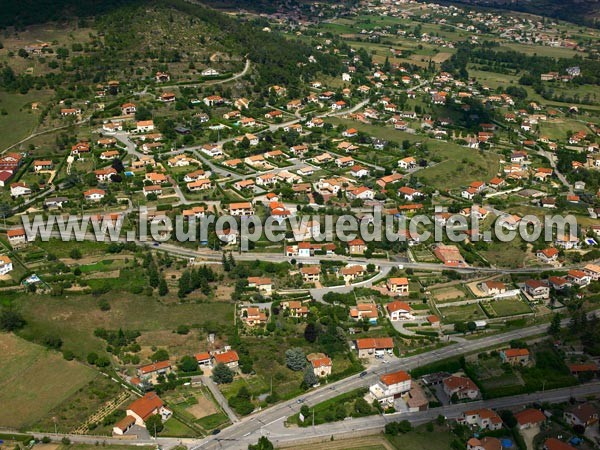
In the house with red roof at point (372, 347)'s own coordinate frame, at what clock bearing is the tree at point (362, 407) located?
The tree is roughly at 12 o'clock from the house with red roof.

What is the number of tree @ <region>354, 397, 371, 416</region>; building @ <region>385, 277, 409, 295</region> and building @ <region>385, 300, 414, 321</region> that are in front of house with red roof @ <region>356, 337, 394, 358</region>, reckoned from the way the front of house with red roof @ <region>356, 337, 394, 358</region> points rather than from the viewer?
1

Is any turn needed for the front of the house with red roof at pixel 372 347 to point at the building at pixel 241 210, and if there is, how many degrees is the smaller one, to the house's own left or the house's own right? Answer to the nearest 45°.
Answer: approximately 135° to the house's own right

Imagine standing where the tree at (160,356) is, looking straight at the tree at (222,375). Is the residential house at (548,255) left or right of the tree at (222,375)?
left

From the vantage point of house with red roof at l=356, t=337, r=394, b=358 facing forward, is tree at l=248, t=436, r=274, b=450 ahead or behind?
ahead

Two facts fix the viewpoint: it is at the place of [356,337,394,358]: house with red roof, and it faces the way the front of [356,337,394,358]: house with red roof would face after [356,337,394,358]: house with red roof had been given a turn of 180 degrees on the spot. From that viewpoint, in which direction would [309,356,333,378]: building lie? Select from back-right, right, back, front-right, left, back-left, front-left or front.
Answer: back-left

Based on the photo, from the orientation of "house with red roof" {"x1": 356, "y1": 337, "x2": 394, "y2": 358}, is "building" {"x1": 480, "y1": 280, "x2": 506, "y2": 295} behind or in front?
behind

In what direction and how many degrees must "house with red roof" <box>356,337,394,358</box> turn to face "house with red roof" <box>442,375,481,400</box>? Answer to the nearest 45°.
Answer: approximately 45° to its left

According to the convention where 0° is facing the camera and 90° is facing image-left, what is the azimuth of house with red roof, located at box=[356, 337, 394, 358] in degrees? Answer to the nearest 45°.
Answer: approximately 0°

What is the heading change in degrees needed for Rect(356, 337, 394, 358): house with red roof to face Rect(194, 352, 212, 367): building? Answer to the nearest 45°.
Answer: approximately 90° to its right

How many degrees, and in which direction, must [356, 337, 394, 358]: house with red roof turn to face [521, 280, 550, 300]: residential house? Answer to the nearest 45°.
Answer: approximately 135° to its left

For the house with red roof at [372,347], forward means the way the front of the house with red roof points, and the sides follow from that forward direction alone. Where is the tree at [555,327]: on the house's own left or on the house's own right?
on the house's own left

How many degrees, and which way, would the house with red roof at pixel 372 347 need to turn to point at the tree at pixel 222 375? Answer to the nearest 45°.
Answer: approximately 45° to its right

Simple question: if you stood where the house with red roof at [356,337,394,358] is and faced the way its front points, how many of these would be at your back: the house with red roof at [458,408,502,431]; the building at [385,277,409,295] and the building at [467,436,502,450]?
1

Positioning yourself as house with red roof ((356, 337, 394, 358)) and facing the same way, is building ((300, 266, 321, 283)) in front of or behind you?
behind

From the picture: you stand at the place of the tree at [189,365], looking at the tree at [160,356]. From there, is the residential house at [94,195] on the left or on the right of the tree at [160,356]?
right

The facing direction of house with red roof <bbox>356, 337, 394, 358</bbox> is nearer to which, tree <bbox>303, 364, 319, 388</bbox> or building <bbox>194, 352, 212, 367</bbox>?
the tree
